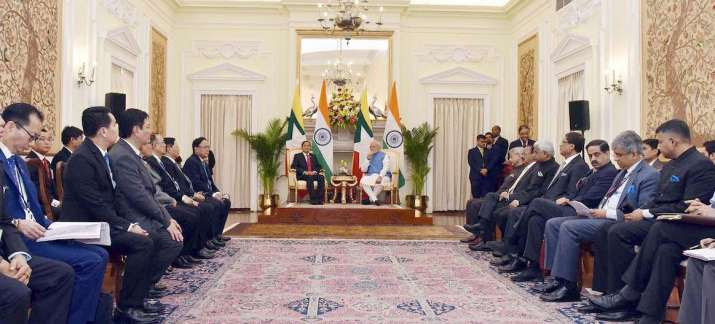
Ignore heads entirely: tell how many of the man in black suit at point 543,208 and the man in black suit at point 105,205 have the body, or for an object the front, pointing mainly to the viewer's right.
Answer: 1

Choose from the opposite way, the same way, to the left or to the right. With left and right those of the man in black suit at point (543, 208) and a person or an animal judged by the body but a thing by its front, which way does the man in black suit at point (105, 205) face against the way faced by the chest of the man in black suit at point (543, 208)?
the opposite way

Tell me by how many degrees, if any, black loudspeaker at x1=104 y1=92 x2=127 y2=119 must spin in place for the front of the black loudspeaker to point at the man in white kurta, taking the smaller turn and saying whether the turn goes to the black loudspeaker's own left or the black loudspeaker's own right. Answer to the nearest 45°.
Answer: approximately 45° to the black loudspeaker's own left

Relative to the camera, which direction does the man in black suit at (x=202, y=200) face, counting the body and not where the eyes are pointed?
to the viewer's right

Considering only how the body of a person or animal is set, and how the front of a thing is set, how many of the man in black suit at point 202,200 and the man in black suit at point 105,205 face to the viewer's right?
2

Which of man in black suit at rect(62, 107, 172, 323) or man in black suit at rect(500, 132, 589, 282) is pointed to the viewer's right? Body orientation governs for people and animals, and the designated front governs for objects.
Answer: man in black suit at rect(62, 107, 172, 323)

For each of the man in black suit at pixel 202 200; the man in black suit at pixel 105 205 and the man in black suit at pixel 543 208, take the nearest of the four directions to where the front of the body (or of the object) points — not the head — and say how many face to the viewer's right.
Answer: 2

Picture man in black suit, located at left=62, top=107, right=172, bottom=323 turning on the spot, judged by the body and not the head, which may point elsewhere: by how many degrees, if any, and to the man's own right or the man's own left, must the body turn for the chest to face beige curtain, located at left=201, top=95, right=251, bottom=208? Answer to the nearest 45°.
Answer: approximately 90° to the man's own left

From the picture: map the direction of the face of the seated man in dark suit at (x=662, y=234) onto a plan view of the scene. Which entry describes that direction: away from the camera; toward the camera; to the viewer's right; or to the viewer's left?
to the viewer's left

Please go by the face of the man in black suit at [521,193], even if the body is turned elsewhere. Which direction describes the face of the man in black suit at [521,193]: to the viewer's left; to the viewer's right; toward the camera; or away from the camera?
to the viewer's left

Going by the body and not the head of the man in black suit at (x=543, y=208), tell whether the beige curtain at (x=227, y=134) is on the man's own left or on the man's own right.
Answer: on the man's own right

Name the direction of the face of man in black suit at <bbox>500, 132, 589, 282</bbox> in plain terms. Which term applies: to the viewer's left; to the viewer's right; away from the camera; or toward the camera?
to the viewer's left

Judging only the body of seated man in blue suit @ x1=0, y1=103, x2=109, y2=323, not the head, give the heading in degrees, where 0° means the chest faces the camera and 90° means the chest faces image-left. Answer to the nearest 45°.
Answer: approximately 315°

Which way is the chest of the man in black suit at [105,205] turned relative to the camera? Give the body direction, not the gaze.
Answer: to the viewer's right

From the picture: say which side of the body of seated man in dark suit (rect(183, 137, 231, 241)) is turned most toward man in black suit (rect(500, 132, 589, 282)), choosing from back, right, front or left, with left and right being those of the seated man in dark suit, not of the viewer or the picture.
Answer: front

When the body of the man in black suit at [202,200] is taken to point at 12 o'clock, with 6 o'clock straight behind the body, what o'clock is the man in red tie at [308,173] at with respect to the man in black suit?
The man in red tie is roughly at 10 o'clock from the man in black suit.
